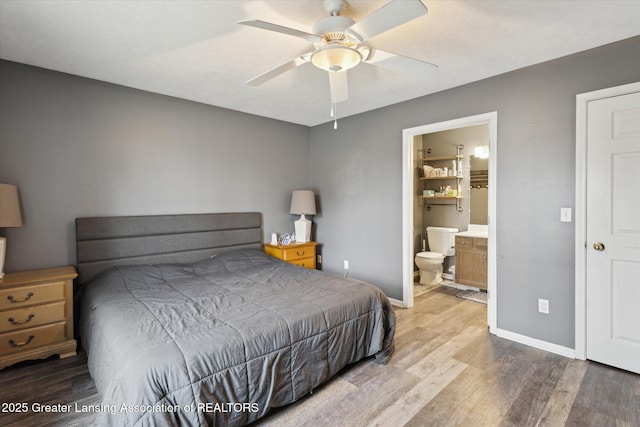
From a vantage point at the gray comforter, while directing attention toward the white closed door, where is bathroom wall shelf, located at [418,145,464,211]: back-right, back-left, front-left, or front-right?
front-left

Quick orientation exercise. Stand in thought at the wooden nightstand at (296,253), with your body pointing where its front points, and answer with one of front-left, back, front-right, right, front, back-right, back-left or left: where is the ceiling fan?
front-right

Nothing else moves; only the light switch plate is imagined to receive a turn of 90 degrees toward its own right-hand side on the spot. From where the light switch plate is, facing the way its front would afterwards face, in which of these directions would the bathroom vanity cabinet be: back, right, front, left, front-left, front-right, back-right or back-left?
front-right

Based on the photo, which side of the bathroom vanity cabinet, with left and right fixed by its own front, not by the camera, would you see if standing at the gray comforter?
front

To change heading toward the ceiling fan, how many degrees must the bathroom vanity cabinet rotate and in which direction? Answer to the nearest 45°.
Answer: approximately 45° to its left

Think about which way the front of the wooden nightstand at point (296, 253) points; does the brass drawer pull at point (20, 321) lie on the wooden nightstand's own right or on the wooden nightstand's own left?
on the wooden nightstand's own right

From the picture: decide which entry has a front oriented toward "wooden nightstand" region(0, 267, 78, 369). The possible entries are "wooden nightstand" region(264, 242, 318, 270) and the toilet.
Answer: the toilet

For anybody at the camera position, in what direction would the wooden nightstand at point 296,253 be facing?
facing the viewer and to the right of the viewer

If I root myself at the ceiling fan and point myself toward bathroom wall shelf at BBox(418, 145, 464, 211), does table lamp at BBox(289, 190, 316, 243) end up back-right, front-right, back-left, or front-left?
front-left

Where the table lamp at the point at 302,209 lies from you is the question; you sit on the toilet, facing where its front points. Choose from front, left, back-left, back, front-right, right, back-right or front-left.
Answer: front

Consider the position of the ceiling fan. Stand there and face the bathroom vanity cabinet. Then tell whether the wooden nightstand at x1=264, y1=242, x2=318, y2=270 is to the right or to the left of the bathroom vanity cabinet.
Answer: left

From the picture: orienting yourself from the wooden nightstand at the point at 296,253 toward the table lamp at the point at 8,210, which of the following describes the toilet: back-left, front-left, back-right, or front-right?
back-left

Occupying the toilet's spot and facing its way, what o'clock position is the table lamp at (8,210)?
The table lamp is roughly at 12 o'clock from the toilet.

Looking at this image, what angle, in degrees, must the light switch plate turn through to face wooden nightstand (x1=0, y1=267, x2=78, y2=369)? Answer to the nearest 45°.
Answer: approximately 45° to its right

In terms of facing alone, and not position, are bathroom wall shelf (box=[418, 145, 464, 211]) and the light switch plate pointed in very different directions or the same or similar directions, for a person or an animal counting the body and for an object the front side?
same or similar directions

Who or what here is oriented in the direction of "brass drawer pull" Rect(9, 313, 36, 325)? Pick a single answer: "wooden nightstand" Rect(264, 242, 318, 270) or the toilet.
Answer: the toilet
